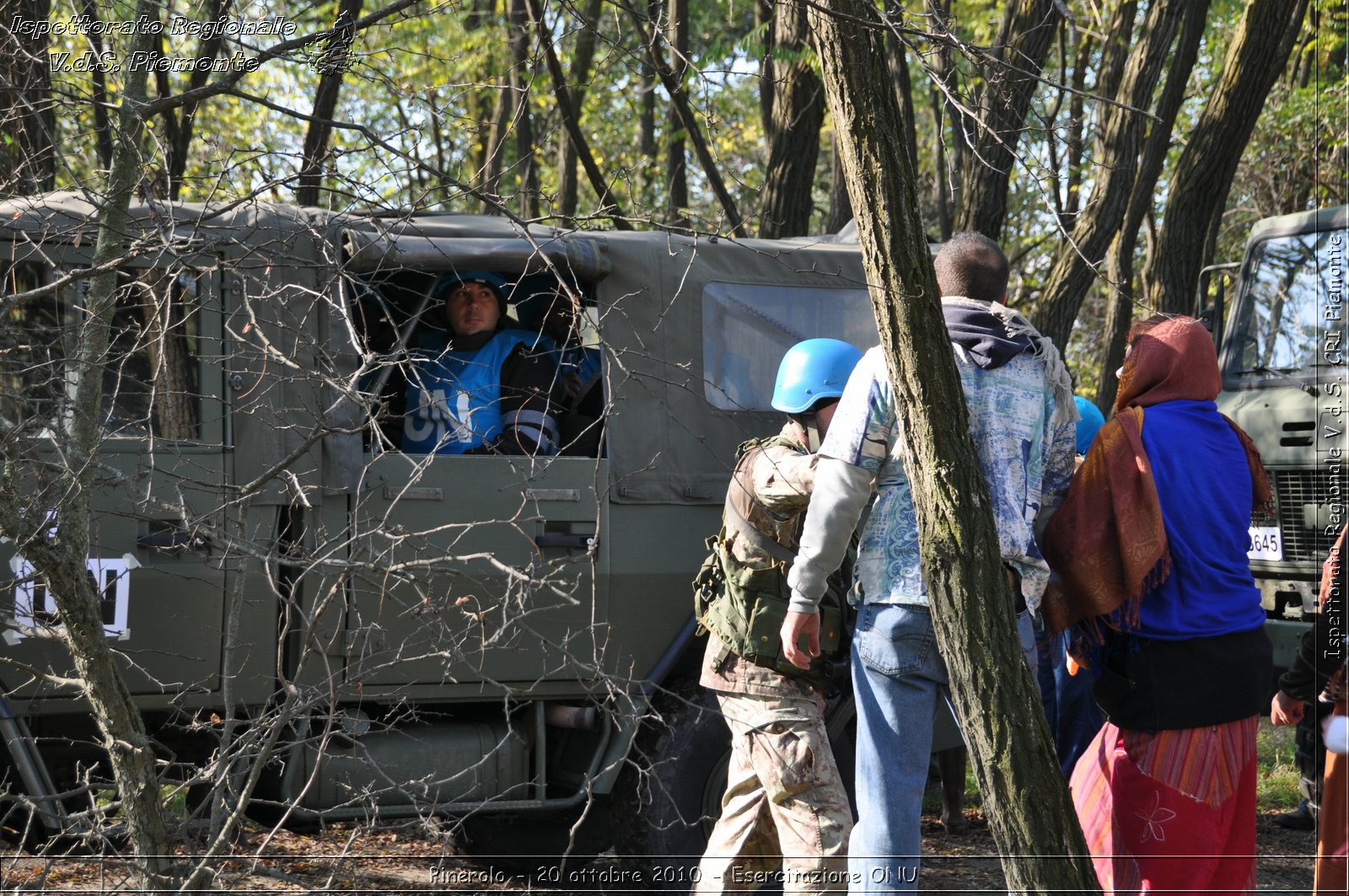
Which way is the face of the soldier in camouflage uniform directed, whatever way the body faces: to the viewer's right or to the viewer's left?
to the viewer's right

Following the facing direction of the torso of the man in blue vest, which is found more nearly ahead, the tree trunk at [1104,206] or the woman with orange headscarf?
the woman with orange headscarf

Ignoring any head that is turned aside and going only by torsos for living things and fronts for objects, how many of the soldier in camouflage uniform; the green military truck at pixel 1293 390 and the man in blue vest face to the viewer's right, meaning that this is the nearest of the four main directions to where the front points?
1

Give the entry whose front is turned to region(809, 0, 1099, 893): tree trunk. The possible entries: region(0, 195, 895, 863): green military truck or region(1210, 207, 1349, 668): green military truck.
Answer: region(1210, 207, 1349, 668): green military truck

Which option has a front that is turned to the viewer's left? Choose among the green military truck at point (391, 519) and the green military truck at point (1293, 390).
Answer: the green military truck at point (391, 519)

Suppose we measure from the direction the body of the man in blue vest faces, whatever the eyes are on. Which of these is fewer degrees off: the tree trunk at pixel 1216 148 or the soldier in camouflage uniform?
the soldier in camouflage uniform

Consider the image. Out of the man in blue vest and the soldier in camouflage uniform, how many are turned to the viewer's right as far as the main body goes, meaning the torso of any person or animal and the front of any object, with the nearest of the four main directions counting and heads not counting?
1

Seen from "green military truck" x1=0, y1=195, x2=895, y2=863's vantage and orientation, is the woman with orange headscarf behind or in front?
behind

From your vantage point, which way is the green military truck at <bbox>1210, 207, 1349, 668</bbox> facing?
toward the camera

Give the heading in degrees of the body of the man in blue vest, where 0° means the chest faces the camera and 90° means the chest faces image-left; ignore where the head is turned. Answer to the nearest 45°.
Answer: approximately 45°

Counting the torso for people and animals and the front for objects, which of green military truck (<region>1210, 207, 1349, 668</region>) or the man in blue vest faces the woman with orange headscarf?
the green military truck

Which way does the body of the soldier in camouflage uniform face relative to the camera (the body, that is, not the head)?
to the viewer's right

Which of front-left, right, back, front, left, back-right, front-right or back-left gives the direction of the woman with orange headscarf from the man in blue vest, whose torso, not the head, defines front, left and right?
left
